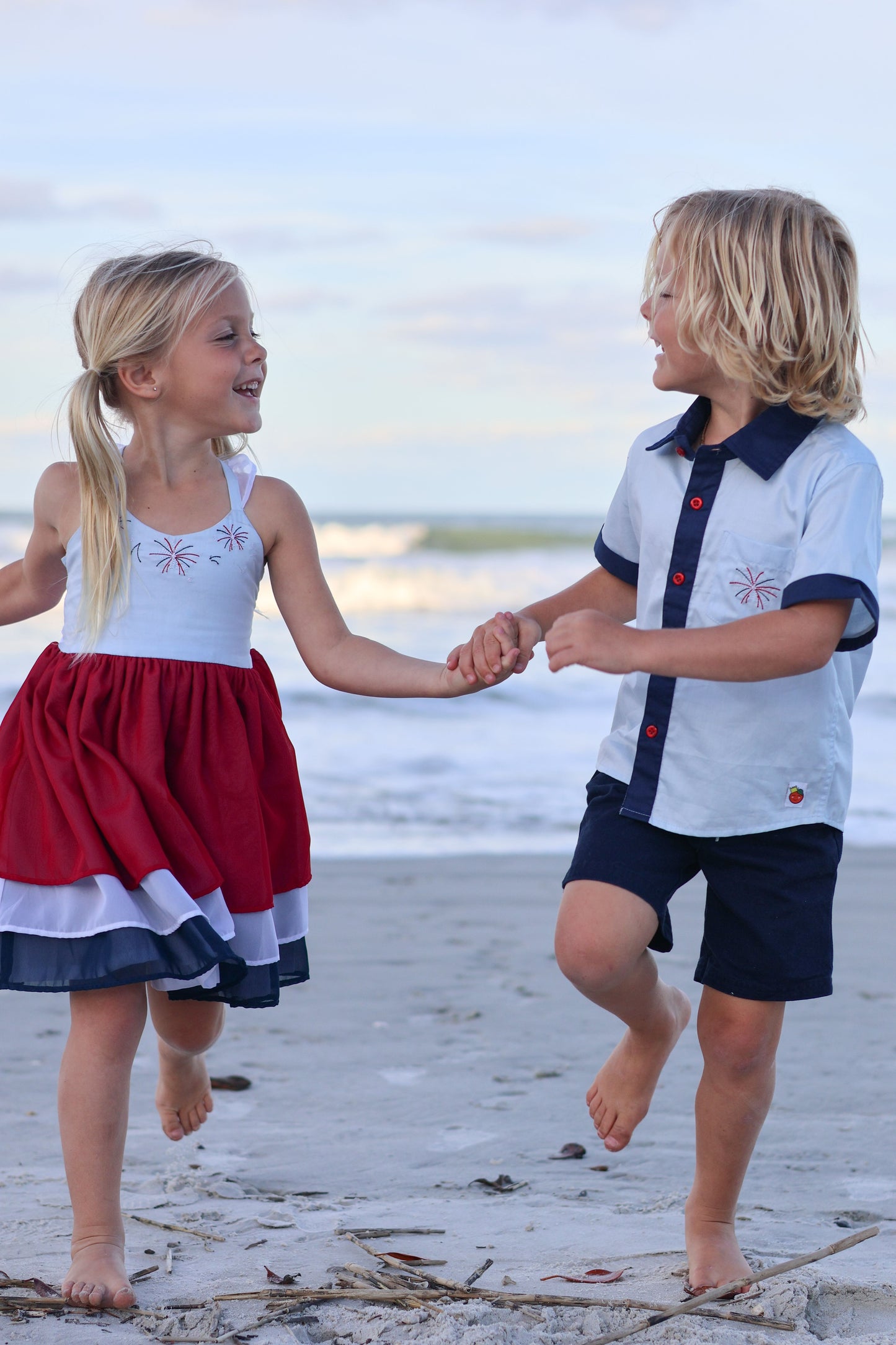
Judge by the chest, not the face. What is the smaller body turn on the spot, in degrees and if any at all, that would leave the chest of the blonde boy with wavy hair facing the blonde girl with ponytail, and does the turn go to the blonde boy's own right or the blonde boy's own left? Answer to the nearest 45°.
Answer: approximately 45° to the blonde boy's own right

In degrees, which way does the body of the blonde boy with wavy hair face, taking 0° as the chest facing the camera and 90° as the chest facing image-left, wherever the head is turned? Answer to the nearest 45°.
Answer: approximately 45°

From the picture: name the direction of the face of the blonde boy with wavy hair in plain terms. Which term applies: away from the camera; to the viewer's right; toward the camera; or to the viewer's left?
to the viewer's left

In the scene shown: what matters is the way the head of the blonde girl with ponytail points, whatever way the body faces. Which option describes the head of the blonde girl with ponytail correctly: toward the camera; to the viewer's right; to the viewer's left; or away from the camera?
to the viewer's right
